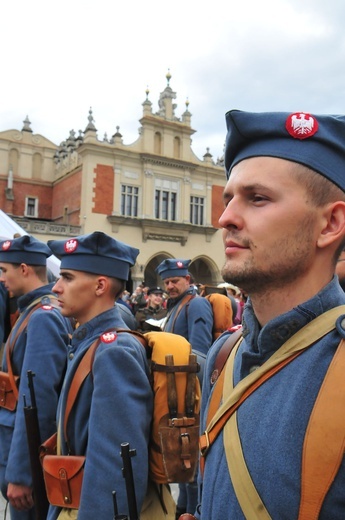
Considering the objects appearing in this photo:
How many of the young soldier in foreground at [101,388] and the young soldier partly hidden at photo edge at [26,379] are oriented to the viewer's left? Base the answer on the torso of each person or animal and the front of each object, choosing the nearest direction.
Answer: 2

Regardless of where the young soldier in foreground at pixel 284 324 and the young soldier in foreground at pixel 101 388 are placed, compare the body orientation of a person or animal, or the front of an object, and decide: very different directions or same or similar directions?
same or similar directions

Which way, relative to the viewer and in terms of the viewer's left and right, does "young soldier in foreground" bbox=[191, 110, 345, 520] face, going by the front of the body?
facing the viewer and to the left of the viewer

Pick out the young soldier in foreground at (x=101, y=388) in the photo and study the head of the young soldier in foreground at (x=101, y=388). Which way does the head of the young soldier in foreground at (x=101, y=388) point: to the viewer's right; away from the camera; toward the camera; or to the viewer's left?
to the viewer's left

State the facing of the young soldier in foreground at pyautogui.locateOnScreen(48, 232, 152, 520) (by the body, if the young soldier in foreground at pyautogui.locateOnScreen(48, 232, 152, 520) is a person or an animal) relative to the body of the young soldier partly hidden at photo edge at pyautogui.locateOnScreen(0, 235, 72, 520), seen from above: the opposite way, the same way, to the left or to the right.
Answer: the same way

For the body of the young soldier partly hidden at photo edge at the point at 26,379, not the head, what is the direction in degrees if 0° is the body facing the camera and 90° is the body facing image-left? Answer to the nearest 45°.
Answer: approximately 90°

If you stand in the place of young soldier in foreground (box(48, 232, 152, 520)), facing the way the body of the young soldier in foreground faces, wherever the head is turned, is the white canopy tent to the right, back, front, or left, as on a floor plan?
right

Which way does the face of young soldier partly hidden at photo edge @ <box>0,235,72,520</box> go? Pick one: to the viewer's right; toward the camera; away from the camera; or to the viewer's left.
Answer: to the viewer's left

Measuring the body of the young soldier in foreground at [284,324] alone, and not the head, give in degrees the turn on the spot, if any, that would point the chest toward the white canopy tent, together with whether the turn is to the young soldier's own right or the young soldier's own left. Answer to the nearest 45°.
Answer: approximately 90° to the young soldier's own right

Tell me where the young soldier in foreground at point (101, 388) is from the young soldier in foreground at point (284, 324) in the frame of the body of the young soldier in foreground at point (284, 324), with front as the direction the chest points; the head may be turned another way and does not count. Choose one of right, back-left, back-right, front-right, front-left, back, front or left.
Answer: right

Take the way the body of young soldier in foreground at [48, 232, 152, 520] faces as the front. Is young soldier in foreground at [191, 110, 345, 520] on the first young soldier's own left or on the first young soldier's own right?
on the first young soldier's own left

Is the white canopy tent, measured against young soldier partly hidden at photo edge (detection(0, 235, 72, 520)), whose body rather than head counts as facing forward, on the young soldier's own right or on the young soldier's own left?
on the young soldier's own right

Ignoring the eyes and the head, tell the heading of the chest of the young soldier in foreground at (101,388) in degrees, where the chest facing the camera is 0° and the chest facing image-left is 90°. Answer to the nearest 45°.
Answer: approximately 90°
